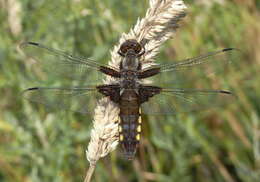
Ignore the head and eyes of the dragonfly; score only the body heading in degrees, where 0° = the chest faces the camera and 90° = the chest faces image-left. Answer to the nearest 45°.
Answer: approximately 180°
